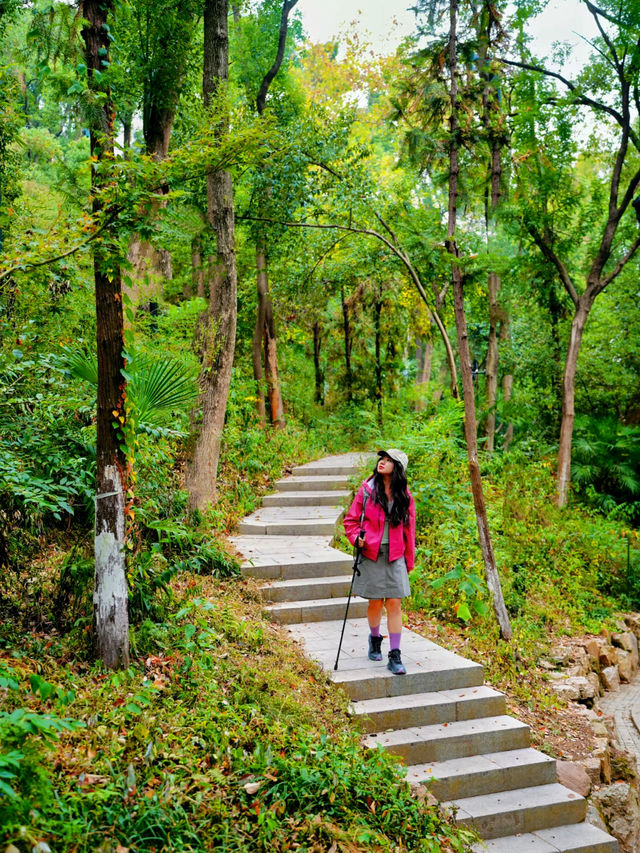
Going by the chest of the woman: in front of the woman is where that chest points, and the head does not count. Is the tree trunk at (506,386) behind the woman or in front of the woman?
behind

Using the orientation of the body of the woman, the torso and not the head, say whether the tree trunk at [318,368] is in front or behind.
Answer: behind

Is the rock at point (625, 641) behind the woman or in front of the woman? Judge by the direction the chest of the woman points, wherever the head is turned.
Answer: behind

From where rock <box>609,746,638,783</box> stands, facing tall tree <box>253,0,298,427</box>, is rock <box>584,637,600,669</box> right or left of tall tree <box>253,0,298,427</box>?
right

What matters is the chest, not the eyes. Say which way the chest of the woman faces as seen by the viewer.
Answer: toward the camera

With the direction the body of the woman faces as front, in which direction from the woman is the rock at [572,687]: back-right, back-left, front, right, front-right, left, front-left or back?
back-left

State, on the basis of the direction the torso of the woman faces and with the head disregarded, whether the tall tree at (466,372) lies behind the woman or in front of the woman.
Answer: behind

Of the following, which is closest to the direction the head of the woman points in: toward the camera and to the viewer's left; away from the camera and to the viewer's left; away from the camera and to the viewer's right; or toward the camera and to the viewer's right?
toward the camera and to the viewer's left
